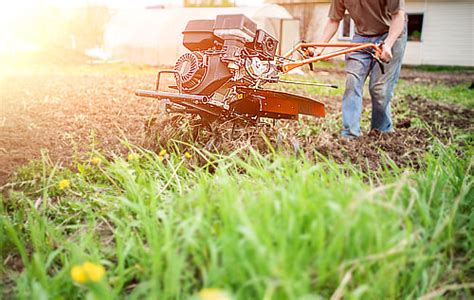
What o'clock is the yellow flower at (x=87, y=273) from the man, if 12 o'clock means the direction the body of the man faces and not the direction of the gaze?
The yellow flower is roughly at 11 o'clock from the man.

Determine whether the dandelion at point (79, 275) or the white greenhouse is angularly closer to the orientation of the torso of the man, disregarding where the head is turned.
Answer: the dandelion

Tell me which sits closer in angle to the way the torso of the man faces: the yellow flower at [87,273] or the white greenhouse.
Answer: the yellow flower

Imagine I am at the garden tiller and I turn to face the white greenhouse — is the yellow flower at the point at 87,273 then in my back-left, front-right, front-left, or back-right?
back-left

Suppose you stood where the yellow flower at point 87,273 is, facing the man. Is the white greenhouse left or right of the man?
left

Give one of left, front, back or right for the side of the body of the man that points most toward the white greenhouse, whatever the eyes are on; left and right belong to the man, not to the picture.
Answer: right

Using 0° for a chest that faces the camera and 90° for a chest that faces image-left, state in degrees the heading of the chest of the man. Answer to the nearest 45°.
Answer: approximately 45°
